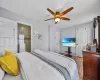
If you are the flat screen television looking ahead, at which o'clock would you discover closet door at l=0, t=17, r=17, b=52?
The closet door is roughly at 1 o'clock from the flat screen television.

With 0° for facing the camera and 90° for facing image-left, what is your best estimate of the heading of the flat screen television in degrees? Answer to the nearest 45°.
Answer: approximately 0°

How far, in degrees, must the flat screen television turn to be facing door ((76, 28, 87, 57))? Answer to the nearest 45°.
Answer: approximately 90° to its left

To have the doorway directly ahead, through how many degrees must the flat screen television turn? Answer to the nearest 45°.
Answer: approximately 45° to its right
